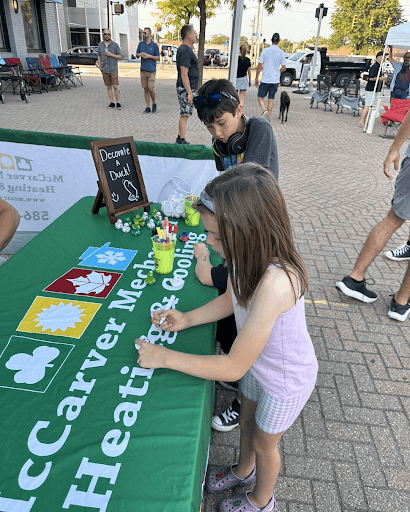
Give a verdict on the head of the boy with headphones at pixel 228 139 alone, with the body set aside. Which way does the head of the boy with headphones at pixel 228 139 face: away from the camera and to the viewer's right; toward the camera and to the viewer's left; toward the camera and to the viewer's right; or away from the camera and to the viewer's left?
toward the camera and to the viewer's left

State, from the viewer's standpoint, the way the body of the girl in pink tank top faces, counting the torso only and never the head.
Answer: to the viewer's left

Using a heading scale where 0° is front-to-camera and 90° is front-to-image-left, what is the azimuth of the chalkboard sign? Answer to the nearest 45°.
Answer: approximately 315°

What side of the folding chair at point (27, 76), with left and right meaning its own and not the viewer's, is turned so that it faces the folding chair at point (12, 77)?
right

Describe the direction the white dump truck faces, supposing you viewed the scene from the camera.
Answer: facing to the left of the viewer

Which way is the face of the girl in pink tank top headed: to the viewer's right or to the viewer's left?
to the viewer's left

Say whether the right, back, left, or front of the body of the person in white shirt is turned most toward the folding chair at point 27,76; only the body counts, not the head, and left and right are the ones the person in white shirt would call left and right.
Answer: left

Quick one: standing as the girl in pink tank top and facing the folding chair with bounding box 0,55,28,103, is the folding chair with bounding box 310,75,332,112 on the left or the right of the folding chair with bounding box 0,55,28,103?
right

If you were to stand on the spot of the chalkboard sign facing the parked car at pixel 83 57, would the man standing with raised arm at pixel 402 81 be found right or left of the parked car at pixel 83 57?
right

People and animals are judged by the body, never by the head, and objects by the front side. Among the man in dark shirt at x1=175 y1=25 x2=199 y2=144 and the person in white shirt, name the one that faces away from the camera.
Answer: the person in white shirt
